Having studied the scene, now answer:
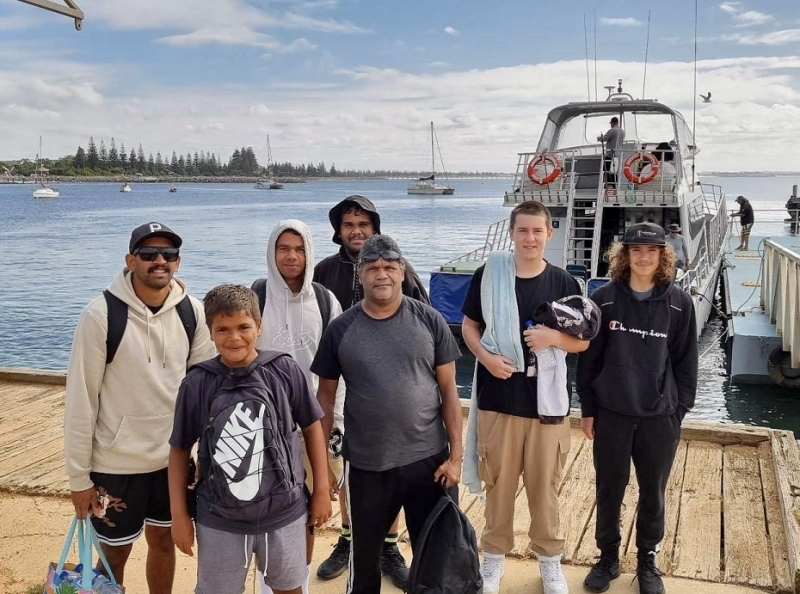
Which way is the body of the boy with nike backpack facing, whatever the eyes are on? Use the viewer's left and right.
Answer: facing the viewer

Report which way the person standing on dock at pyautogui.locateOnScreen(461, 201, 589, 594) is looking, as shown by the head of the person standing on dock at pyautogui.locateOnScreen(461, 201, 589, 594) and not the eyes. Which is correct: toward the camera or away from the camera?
toward the camera

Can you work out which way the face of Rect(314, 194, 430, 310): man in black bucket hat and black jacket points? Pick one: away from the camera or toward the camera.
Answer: toward the camera

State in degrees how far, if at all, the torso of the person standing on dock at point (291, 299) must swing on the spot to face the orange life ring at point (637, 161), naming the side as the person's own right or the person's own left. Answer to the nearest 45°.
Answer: approximately 135° to the person's own left

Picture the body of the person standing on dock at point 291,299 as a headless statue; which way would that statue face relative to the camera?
toward the camera

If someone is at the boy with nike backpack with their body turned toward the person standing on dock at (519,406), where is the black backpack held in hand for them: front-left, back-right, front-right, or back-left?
front-right

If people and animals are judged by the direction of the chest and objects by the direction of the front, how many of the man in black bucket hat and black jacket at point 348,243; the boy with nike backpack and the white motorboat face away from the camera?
1

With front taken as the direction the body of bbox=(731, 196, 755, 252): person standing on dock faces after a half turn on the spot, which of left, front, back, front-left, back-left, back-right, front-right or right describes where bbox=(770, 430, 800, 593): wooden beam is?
right

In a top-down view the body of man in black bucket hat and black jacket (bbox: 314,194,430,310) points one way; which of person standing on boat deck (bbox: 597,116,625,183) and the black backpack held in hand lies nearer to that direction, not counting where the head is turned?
the black backpack held in hand

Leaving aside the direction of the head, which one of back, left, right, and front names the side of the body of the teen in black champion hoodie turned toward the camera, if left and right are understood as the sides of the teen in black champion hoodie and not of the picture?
front

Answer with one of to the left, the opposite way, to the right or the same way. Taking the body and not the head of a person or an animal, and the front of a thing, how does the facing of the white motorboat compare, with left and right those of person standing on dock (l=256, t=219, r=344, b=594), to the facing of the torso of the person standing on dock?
the opposite way

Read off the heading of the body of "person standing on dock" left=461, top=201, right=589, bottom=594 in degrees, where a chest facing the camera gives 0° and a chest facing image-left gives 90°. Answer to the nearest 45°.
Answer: approximately 0°

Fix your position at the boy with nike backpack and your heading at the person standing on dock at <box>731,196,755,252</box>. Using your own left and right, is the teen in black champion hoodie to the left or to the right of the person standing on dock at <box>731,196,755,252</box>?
right

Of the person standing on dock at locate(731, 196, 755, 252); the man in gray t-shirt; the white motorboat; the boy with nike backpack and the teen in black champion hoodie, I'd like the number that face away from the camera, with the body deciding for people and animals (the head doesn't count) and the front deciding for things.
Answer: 1
